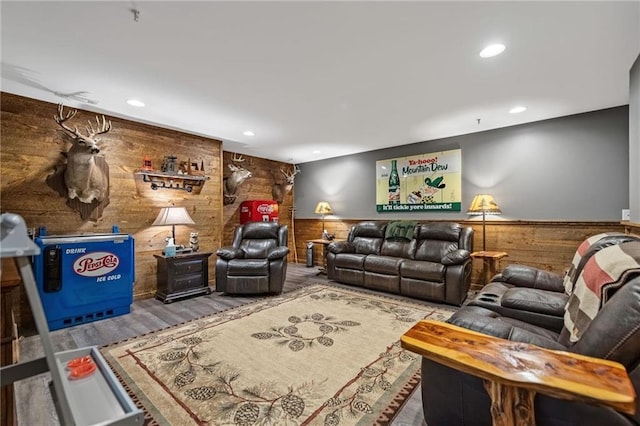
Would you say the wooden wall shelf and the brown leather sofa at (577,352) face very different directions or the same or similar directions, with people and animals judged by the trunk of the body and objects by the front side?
very different directions

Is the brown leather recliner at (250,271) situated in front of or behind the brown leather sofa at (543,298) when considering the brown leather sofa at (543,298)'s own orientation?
in front

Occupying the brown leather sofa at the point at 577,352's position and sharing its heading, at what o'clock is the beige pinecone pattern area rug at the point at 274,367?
The beige pinecone pattern area rug is roughly at 12 o'clock from the brown leather sofa.

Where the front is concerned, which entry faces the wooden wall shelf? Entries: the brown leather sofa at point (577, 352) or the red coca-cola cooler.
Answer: the brown leather sofa

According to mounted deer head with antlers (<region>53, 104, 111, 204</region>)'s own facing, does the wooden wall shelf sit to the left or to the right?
on its left

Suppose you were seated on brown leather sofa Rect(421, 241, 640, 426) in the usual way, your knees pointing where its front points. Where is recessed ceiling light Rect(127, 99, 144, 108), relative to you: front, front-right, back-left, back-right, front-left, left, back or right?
front

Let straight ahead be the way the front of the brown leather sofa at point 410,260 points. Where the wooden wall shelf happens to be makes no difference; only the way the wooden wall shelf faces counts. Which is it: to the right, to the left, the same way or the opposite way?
to the left

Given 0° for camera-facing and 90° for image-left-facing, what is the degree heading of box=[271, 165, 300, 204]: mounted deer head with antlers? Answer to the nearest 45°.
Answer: approximately 315°

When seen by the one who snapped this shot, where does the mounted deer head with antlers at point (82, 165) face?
facing the viewer and to the right of the viewer

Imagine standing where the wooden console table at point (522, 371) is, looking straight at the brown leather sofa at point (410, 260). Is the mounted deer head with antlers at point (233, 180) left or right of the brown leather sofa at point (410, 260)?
left
